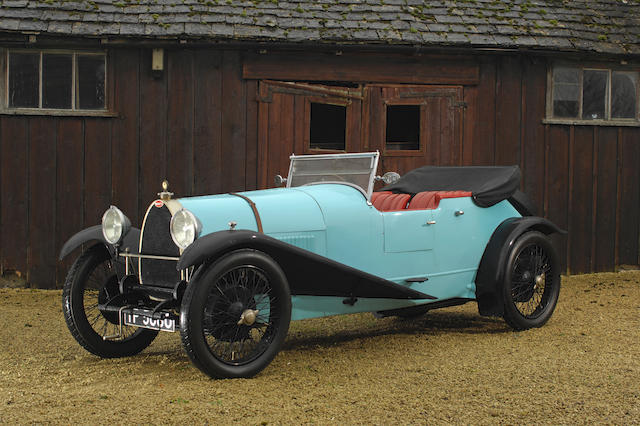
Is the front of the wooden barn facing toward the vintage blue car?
yes

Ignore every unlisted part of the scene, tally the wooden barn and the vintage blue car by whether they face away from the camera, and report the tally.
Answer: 0

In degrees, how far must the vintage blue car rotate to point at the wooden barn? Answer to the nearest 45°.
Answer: approximately 135° to its right

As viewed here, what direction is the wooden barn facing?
toward the camera

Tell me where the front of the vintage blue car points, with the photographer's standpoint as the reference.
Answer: facing the viewer and to the left of the viewer
